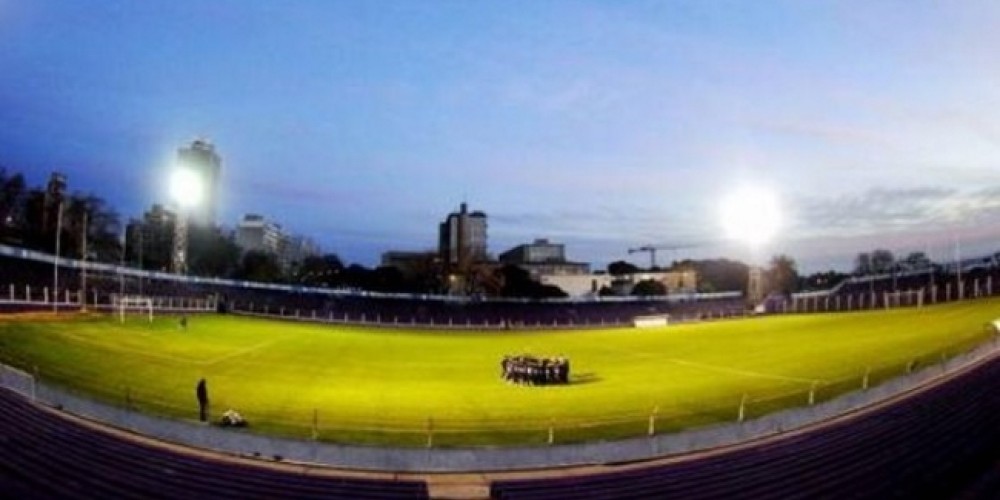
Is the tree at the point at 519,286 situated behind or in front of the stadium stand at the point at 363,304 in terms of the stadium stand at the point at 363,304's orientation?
behind

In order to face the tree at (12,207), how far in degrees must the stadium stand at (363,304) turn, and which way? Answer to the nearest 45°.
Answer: approximately 90° to its right

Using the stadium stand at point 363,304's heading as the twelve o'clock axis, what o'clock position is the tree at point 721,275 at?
The tree is roughly at 8 o'clock from the stadium stand.

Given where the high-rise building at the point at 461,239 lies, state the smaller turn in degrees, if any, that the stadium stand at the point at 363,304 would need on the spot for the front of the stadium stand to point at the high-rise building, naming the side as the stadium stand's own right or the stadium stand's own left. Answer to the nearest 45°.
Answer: approximately 180°

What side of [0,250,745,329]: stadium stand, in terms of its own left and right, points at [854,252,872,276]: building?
left

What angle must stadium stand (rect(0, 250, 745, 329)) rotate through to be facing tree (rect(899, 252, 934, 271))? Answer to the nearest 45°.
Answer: approximately 45° to its left

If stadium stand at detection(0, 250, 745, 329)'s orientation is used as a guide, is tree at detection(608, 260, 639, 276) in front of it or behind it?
behind

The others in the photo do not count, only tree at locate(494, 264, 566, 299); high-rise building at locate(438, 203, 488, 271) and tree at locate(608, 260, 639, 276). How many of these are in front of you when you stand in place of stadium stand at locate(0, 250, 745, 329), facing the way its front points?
0

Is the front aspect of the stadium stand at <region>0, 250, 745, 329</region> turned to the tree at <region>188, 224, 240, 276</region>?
no

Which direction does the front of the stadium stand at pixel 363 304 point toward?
toward the camera

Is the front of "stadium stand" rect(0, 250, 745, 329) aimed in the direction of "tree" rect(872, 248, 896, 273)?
no
